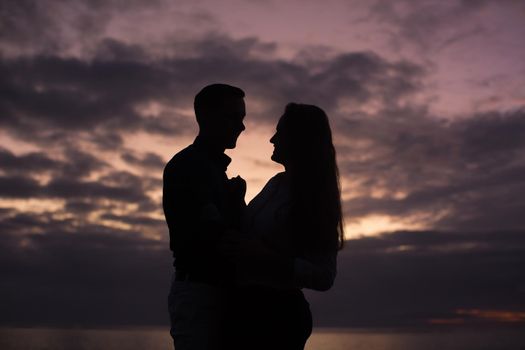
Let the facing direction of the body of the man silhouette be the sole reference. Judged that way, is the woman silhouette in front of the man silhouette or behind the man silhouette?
in front

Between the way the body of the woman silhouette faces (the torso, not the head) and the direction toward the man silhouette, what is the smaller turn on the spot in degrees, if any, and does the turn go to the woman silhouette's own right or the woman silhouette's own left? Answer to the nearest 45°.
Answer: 0° — they already face them

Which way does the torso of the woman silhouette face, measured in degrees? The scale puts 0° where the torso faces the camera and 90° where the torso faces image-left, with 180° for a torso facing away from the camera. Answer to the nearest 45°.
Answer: approximately 90°

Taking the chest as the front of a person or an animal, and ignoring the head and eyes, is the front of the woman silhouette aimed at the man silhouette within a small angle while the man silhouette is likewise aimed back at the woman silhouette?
yes

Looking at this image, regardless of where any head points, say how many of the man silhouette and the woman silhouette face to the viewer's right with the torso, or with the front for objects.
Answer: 1

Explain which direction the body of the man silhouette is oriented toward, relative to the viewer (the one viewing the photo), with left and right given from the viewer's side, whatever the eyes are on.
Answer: facing to the right of the viewer

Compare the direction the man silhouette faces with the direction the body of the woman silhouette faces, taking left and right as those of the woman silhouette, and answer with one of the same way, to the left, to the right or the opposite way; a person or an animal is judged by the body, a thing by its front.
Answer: the opposite way
